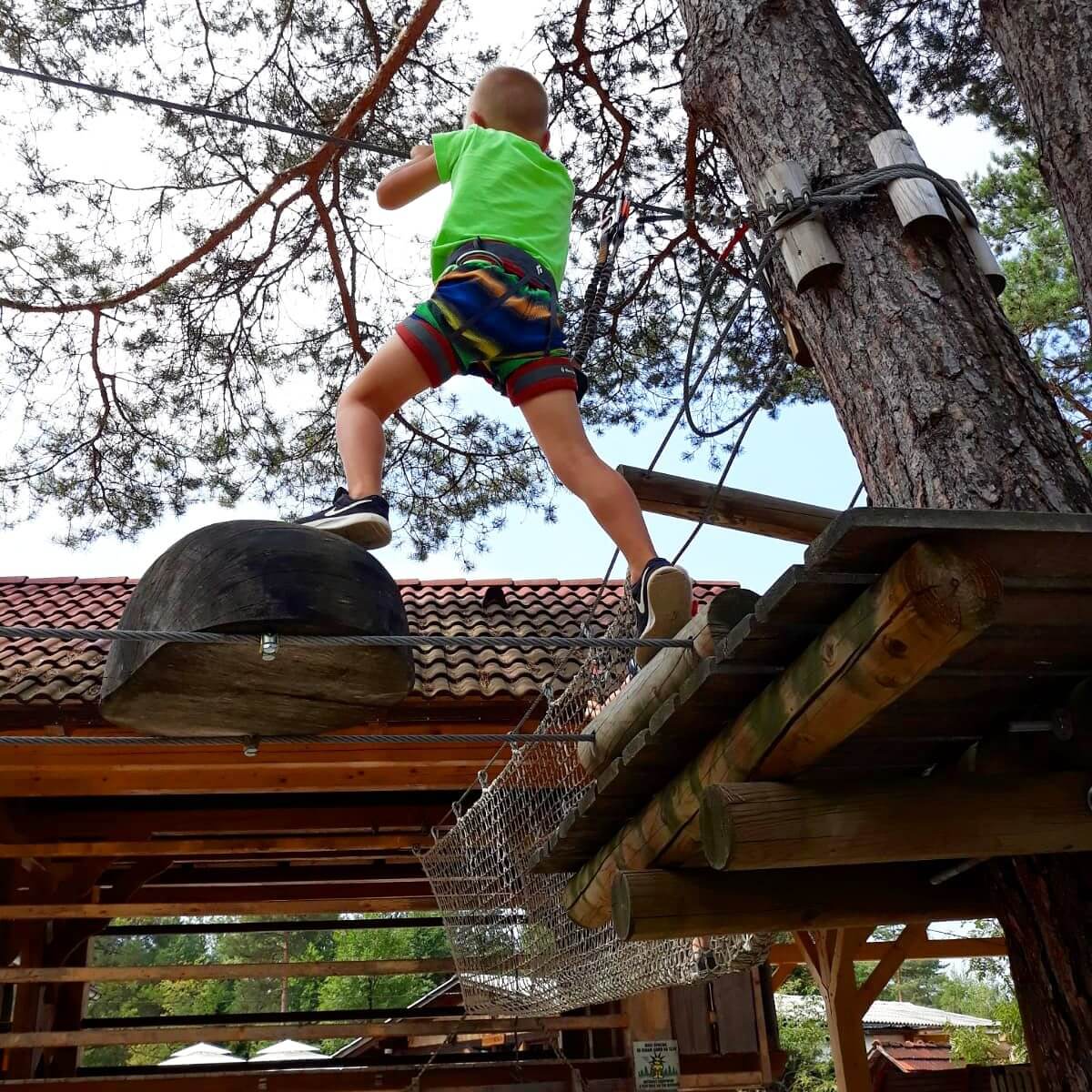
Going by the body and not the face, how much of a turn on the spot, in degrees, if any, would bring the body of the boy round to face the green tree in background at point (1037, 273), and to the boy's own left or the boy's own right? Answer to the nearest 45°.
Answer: approximately 45° to the boy's own right

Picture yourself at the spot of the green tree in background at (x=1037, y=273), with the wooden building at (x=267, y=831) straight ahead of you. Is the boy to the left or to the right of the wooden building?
left

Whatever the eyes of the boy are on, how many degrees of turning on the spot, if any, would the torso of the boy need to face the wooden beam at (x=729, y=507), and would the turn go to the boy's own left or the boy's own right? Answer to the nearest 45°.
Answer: approximately 45° to the boy's own right

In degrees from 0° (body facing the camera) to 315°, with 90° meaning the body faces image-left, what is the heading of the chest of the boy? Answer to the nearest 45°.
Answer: approximately 180°
